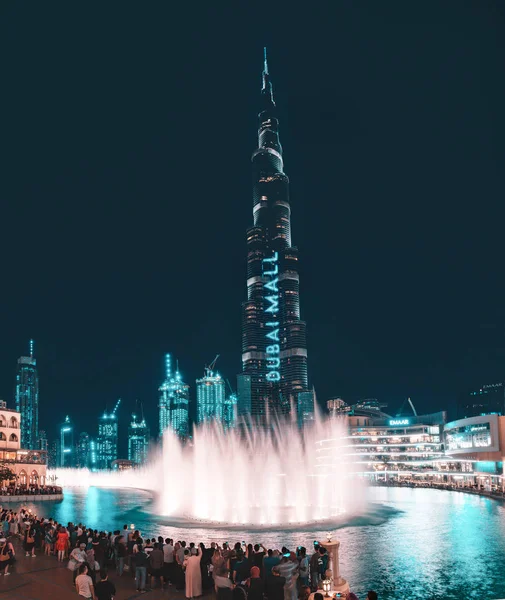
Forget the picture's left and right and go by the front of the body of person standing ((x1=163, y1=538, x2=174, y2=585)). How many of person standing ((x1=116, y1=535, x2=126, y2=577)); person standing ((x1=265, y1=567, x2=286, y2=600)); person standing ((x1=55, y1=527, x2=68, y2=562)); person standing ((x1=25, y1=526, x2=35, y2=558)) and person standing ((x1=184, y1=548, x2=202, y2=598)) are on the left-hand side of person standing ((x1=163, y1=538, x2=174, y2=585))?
3

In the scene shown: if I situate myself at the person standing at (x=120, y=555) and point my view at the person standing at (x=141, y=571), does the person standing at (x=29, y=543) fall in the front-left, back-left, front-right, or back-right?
back-right

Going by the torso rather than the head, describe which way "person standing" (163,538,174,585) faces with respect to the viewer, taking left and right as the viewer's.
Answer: facing away from the viewer and to the right of the viewer

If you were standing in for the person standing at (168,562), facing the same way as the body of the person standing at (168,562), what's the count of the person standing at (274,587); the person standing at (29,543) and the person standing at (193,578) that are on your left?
1

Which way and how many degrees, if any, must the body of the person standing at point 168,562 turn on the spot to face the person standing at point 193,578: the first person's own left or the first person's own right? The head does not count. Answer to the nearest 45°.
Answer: approximately 135° to the first person's own right

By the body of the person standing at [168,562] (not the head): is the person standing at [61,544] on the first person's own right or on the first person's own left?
on the first person's own left

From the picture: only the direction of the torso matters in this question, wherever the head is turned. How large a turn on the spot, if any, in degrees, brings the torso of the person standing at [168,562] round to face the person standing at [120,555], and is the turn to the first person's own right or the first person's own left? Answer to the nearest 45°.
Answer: approximately 90° to the first person's own left
